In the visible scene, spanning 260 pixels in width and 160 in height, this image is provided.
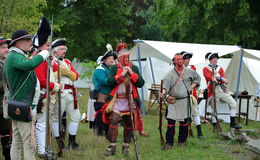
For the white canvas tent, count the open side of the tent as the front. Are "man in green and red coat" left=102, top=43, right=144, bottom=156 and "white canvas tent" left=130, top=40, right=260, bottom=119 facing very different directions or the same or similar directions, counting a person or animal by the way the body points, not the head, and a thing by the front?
same or similar directions

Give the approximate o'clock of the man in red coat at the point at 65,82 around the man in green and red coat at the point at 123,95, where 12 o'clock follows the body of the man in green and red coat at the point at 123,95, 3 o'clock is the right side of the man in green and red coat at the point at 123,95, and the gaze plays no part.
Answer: the man in red coat at the point at 65,82 is roughly at 3 o'clock from the man in green and red coat at the point at 123,95.

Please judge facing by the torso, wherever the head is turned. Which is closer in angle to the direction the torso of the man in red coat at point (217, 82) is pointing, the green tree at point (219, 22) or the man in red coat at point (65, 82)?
the man in red coat

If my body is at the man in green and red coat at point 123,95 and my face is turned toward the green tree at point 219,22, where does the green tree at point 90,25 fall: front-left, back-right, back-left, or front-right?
front-left

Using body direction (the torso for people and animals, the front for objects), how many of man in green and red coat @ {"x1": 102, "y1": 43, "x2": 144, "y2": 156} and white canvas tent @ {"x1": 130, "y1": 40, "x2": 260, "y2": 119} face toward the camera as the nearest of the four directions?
2

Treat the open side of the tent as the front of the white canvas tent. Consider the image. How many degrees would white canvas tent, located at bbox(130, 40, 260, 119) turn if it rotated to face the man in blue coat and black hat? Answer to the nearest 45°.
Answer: approximately 45° to its right

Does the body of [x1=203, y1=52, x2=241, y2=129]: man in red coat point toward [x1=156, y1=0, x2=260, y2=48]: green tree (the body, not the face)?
no

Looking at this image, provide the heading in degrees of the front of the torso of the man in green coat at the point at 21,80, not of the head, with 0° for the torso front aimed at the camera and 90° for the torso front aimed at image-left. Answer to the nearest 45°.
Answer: approximately 270°

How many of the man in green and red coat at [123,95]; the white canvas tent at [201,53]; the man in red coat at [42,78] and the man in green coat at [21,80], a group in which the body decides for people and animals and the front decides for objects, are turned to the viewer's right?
2

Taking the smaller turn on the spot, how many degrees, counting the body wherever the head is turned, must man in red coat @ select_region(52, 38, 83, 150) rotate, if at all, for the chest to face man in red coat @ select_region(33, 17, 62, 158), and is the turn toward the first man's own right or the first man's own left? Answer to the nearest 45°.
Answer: approximately 90° to the first man's own right

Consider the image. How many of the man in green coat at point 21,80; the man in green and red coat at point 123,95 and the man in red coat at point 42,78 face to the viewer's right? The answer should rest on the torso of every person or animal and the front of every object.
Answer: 2

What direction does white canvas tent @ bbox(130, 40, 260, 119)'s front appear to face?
toward the camera

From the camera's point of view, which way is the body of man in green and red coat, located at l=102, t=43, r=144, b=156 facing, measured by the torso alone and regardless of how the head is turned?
toward the camera

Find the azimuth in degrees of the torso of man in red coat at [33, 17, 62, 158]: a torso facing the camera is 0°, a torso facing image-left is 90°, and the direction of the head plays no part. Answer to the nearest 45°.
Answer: approximately 270°

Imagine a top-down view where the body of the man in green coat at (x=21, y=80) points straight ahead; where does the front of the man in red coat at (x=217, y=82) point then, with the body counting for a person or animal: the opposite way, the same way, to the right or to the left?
to the right
